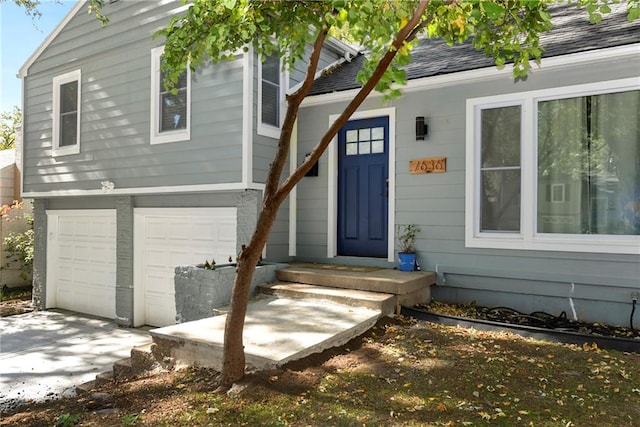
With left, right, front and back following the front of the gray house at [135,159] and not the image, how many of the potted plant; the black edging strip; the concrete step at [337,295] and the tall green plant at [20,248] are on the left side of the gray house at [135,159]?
3

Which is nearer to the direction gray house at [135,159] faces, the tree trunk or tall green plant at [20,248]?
the tree trunk

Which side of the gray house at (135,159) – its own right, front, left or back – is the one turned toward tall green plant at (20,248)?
right

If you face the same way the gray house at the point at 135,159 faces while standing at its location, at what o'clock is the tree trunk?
The tree trunk is roughly at 10 o'clock from the gray house.

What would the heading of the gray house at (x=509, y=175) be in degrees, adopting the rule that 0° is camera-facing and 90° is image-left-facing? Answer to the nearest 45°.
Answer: approximately 45°

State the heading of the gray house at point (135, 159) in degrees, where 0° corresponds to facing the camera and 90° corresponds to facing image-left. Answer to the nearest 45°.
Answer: approximately 45°

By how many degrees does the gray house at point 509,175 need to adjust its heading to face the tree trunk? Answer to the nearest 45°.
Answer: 0° — it already faces it
